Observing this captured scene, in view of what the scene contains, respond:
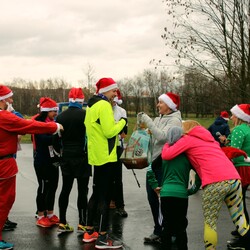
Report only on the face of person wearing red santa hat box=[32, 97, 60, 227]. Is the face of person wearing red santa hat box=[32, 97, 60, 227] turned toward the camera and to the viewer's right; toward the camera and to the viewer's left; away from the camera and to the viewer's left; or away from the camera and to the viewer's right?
toward the camera and to the viewer's right

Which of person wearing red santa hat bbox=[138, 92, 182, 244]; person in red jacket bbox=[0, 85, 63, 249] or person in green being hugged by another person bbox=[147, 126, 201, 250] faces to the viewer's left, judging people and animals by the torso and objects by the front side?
the person wearing red santa hat

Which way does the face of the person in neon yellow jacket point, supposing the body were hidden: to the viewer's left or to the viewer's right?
to the viewer's right

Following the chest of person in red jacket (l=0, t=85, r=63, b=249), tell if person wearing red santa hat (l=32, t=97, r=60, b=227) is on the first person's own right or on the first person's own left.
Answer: on the first person's own left

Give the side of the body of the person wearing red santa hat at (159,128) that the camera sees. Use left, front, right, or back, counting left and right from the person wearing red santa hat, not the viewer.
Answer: left

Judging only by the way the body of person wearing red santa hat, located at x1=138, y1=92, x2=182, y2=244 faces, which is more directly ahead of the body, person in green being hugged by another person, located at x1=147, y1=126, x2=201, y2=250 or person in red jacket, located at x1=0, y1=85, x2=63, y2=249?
the person in red jacket

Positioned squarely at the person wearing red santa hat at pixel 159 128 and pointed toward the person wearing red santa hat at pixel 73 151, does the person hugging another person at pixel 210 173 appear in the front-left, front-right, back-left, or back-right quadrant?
back-left

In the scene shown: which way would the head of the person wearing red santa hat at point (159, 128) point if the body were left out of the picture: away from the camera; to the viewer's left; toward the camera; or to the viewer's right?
to the viewer's left

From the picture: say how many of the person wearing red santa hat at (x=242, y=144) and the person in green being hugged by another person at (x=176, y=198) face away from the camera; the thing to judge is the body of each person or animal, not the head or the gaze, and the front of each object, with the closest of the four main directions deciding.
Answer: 1
